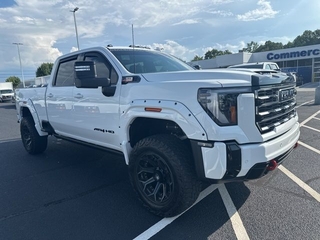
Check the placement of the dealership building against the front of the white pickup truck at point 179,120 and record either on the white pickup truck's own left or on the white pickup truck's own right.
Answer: on the white pickup truck's own left

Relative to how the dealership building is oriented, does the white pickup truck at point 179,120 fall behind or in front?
in front

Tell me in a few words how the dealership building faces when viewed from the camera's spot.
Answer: facing the viewer and to the left of the viewer

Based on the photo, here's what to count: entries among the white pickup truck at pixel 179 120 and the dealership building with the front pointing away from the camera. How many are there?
0

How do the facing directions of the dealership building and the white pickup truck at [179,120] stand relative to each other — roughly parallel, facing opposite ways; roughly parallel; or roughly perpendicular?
roughly perpendicular
